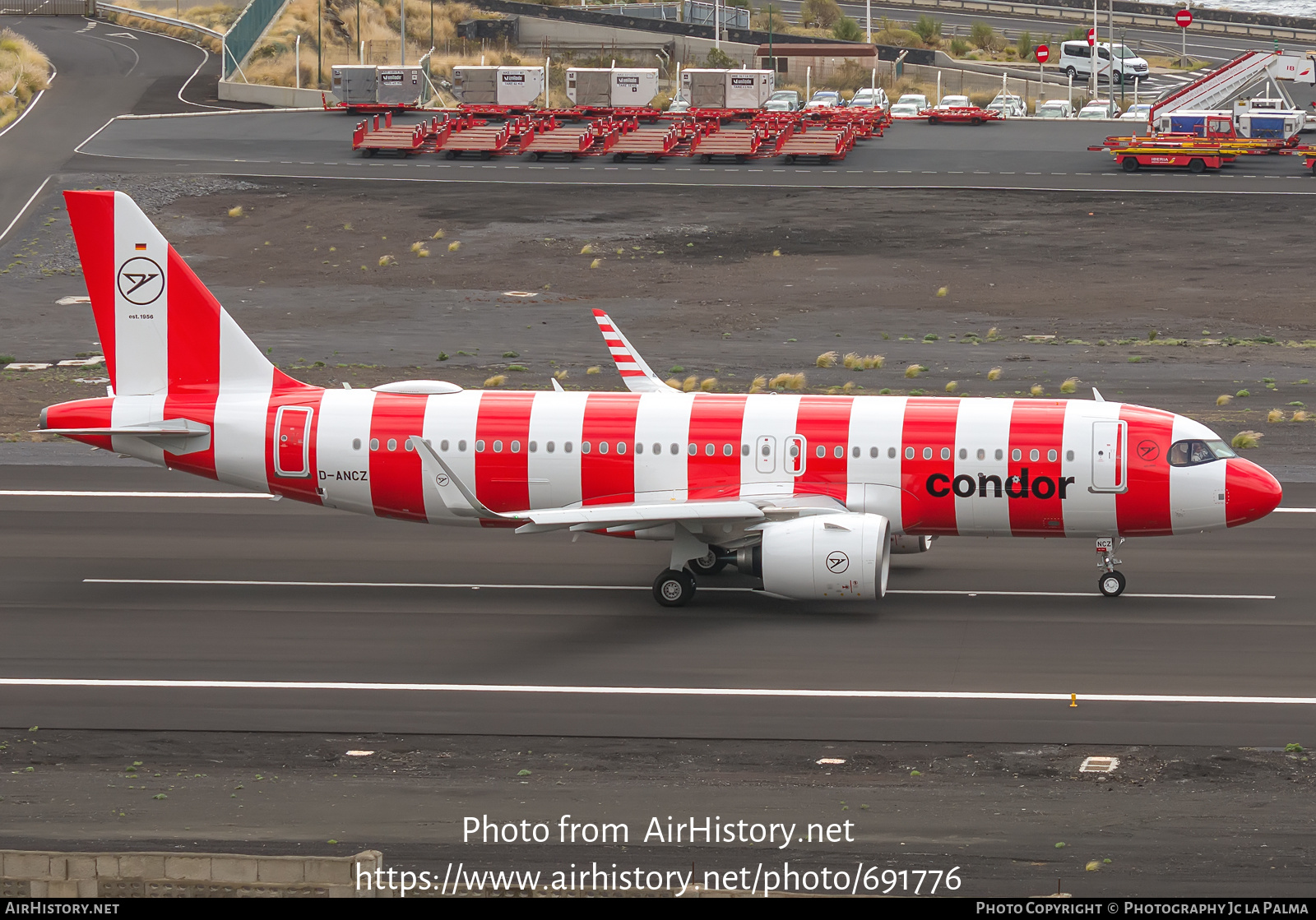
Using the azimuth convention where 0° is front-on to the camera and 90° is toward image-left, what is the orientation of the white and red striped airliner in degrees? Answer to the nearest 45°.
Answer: approximately 270°
